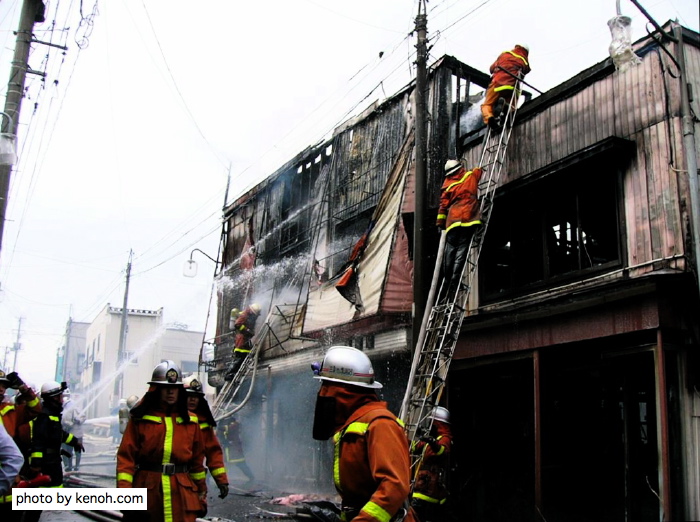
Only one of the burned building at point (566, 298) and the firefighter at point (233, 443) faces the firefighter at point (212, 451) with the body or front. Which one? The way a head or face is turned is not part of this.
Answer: the burned building

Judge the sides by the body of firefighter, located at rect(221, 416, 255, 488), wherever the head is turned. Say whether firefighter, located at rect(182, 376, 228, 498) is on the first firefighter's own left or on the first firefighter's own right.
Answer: on the first firefighter's own left

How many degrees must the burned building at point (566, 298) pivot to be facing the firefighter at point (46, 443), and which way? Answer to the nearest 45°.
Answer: approximately 45° to its right

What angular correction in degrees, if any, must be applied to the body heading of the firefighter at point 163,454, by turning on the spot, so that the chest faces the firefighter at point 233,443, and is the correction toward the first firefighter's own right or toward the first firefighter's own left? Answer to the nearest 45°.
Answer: approximately 180°
